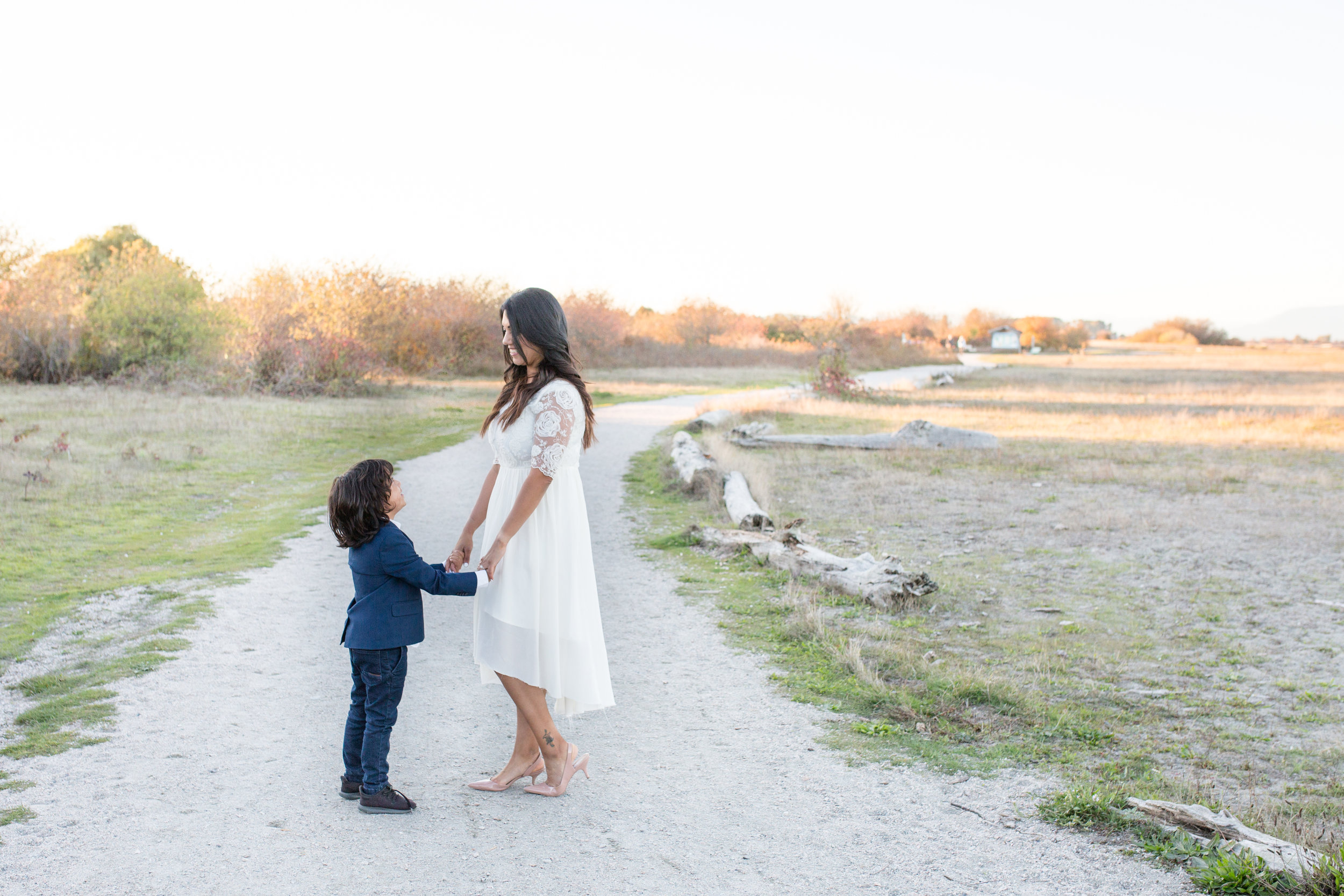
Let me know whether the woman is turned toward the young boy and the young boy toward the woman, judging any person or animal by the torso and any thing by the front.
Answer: yes

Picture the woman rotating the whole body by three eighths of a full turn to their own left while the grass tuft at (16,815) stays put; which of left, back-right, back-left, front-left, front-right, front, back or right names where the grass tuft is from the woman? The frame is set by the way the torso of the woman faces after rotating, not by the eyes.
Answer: back-right

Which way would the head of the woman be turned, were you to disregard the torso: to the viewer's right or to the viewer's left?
to the viewer's left

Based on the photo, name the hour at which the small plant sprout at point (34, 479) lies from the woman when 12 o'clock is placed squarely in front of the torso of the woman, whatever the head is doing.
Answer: The small plant sprout is roughly at 2 o'clock from the woman.

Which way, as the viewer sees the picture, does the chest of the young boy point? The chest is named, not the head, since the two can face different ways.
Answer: to the viewer's right

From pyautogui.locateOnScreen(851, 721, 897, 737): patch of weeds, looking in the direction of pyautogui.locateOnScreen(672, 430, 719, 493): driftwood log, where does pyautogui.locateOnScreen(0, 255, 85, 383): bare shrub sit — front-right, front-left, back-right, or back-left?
front-left

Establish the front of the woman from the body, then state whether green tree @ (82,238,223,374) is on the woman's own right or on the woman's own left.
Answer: on the woman's own right

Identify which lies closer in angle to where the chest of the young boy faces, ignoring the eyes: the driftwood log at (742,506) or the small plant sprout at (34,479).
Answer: the driftwood log

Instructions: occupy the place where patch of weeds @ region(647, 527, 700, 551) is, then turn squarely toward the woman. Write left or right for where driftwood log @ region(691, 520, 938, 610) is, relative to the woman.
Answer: left

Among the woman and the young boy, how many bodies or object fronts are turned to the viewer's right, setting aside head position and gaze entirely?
1

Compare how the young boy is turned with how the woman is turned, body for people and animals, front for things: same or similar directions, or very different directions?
very different directions

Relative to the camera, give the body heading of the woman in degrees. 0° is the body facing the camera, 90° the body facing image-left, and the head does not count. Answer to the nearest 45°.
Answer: approximately 90°

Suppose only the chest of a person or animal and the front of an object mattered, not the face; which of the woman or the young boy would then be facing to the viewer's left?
the woman

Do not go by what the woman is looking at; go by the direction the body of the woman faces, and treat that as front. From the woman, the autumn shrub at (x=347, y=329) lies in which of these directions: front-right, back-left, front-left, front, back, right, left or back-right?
right

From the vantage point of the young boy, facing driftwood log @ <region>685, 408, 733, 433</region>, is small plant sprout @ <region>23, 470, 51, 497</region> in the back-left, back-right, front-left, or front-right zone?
front-left
